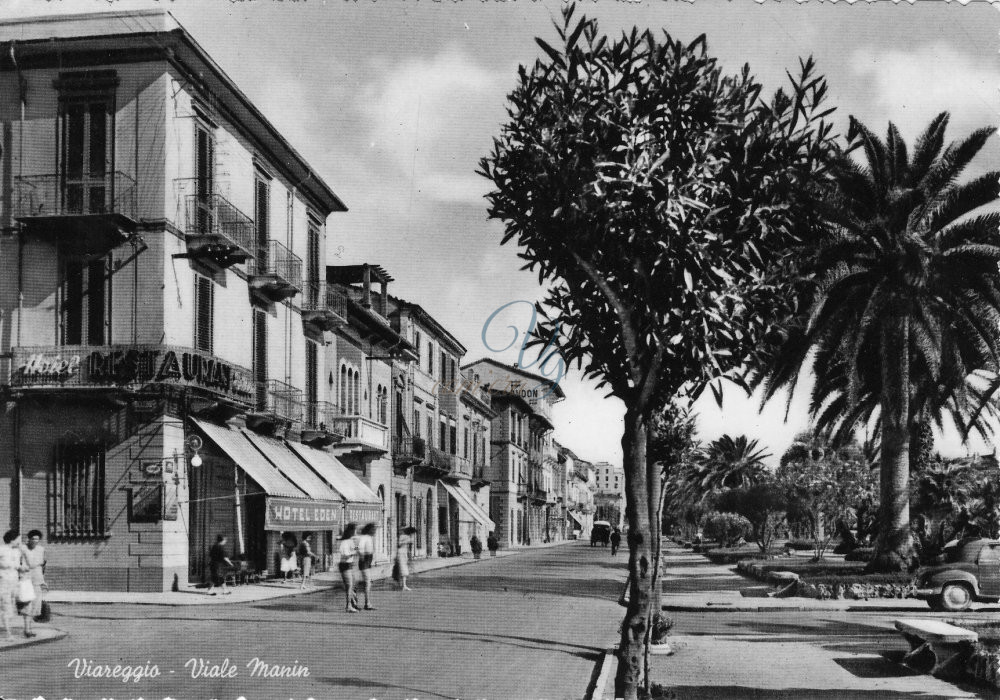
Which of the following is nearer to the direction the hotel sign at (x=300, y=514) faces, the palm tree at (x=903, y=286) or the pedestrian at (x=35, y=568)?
the palm tree

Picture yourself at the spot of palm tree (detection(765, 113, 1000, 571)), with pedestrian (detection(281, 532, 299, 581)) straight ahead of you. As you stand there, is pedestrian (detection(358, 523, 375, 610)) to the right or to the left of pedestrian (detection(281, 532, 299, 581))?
left

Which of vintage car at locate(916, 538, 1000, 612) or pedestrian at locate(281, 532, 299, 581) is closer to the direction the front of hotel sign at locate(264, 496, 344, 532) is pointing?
the vintage car

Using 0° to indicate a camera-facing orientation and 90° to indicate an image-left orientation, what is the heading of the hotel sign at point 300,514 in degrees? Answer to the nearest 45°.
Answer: approximately 315°

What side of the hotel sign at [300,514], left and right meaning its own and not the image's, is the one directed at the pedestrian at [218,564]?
right

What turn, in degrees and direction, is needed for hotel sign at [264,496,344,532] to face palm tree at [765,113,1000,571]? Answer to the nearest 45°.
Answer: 0° — it already faces it

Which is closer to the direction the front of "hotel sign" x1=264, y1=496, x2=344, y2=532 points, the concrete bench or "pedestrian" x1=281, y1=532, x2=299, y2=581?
the concrete bench

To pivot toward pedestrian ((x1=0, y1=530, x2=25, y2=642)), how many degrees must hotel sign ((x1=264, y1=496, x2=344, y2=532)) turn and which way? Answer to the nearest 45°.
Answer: approximately 45° to its right

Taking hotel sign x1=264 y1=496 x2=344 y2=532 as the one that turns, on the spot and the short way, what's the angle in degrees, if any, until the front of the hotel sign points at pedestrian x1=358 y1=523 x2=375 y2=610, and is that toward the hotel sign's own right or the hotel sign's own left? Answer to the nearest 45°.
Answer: approximately 45° to the hotel sign's own right
